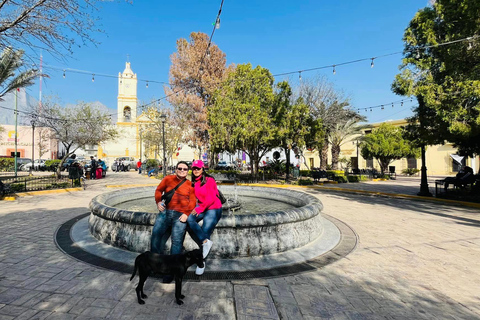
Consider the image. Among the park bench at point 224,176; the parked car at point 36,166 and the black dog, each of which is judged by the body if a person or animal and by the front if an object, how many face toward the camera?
1

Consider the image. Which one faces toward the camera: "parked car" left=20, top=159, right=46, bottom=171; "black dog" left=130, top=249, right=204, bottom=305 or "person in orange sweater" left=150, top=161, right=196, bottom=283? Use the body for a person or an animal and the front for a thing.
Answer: the person in orange sweater

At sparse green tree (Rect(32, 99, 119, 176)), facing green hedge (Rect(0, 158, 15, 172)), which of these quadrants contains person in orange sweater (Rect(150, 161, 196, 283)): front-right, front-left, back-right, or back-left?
back-left

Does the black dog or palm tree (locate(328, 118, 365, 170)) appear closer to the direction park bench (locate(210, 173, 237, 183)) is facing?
the black dog

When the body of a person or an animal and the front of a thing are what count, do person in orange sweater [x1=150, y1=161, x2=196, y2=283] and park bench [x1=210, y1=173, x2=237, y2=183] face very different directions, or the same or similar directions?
same or similar directions

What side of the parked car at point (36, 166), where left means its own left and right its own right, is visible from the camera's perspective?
left

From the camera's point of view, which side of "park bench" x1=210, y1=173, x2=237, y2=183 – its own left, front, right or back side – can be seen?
front

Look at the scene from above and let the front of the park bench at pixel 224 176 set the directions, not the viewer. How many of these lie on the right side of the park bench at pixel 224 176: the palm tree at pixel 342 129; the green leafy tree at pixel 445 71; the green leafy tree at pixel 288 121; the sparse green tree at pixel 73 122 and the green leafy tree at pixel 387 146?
1

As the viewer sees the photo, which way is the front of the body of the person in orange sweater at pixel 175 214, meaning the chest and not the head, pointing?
toward the camera

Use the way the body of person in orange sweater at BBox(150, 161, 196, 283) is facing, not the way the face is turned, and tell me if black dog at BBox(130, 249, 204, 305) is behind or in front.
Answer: in front

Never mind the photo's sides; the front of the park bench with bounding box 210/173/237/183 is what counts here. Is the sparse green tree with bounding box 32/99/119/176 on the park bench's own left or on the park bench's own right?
on the park bench's own right
